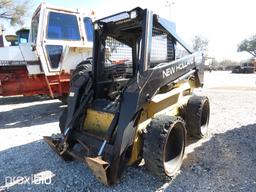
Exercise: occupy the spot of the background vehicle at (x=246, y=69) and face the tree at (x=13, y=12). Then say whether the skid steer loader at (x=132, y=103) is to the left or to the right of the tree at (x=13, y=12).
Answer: left

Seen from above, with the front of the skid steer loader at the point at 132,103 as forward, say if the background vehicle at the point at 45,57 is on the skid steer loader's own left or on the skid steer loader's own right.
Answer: on the skid steer loader's own right

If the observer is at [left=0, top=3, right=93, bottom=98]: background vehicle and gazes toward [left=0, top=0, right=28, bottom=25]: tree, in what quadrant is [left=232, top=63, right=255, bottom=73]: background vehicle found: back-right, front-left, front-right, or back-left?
front-right

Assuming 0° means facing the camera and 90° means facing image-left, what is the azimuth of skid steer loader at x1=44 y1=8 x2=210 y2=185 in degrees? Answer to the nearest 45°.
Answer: approximately 45°
